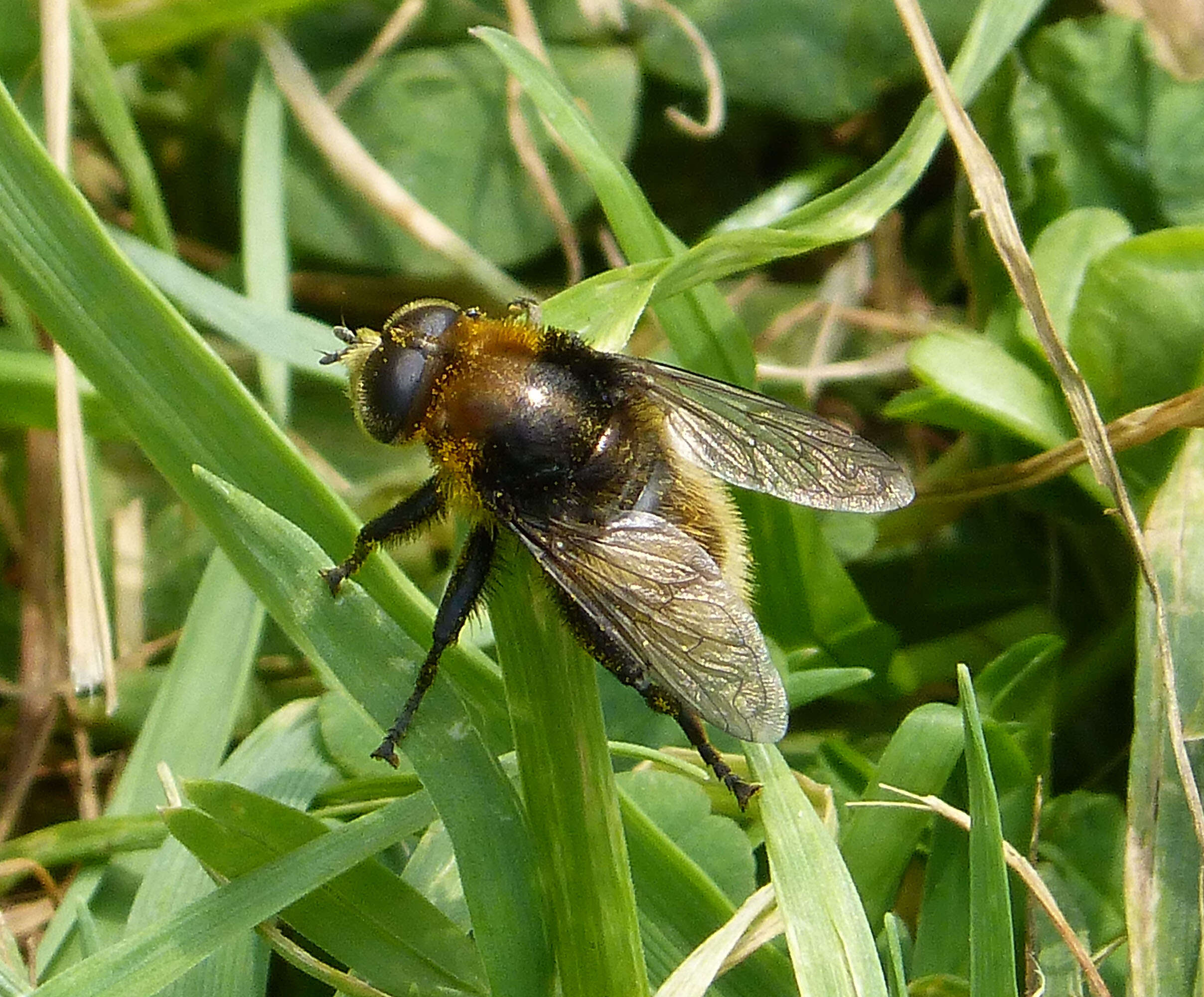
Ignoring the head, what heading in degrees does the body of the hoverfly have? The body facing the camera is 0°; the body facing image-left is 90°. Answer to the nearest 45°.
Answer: approximately 135°
